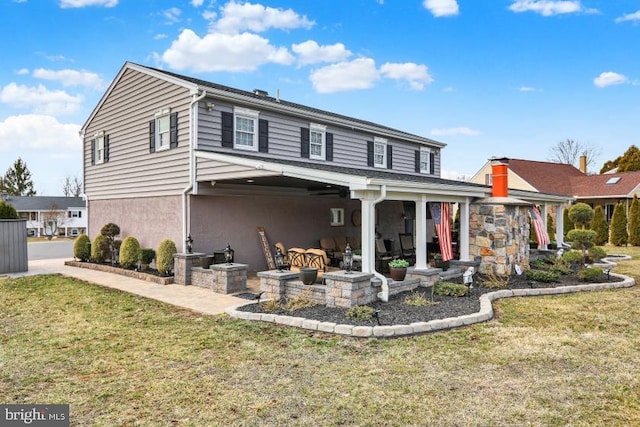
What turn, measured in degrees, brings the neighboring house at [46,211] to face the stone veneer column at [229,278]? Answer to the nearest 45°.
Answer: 0° — it already faces it

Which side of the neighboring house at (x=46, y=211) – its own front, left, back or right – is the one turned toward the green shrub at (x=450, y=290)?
front

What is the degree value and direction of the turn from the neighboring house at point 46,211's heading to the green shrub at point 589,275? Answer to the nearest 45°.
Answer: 0° — it already faces it

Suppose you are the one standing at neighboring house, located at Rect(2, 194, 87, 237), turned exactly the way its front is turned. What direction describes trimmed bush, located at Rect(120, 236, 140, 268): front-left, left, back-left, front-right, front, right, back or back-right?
front

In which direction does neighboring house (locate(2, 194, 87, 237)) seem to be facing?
toward the camera

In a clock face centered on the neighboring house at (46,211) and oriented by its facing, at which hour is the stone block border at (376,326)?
The stone block border is roughly at 12 o'clock from the neighboring house.

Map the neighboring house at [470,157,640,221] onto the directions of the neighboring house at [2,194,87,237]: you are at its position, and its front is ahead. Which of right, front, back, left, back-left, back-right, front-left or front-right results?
front-left

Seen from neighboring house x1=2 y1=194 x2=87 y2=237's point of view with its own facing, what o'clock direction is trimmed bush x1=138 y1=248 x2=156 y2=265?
The trimmed bush is roughly at 12 o'clock from the neighboring house.

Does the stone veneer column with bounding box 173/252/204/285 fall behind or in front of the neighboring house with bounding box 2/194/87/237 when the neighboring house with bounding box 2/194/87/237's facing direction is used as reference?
in front
